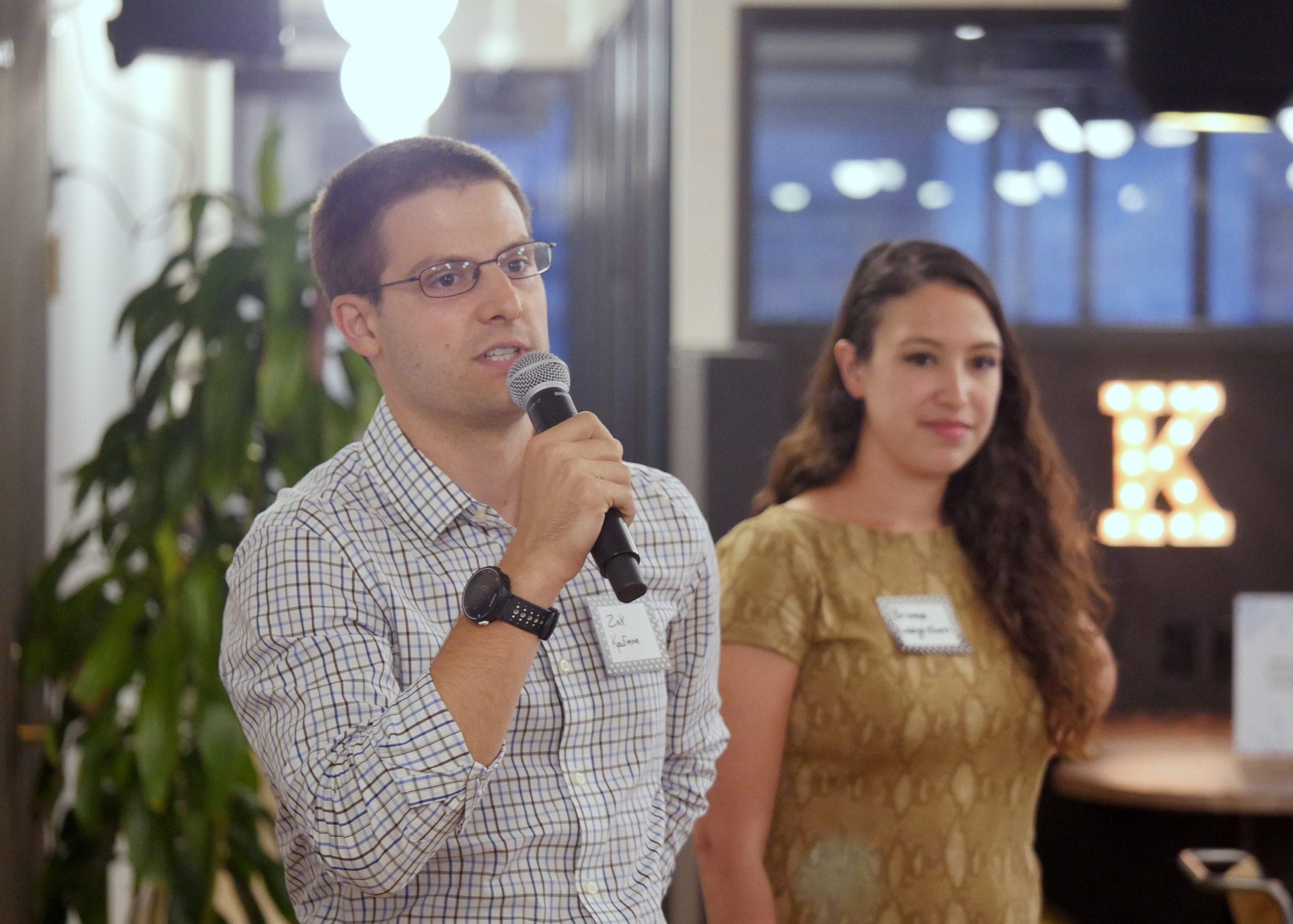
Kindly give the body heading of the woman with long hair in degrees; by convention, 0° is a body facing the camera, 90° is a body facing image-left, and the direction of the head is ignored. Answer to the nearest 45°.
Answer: approximately 315°

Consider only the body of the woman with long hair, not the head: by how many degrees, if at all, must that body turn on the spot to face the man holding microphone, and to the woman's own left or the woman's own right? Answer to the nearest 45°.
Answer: approximately 90° to the woman's own right

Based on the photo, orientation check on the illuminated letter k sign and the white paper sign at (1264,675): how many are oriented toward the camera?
2

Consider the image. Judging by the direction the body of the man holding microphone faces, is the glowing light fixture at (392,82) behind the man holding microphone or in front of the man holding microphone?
behind

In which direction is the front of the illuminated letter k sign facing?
toward the camera

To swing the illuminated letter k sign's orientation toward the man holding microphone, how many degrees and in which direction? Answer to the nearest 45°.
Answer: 0° — it already faces them

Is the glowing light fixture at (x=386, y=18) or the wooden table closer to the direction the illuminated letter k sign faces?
the wooden table

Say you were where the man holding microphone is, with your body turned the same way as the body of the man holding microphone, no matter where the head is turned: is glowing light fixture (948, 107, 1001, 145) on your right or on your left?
on your left

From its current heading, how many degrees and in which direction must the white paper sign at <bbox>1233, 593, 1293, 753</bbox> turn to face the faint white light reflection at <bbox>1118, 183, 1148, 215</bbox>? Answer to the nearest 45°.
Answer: approximately 180°

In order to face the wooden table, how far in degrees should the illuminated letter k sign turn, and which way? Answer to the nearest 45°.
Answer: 0° — it already faces it

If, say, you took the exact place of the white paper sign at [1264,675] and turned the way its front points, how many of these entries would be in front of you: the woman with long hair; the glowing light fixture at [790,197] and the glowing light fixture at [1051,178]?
1

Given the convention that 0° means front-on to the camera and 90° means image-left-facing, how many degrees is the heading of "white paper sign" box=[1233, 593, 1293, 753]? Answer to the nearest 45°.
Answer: approximately 0°

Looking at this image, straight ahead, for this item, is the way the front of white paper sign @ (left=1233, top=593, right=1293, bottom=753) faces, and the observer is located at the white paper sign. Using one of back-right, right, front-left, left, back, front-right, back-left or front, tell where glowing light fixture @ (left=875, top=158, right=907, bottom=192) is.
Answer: back-right

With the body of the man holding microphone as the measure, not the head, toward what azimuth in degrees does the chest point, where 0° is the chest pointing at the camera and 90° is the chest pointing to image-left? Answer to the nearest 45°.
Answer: approximately 315°

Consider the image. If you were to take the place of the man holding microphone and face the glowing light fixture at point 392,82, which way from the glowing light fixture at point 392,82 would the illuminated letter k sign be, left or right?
right

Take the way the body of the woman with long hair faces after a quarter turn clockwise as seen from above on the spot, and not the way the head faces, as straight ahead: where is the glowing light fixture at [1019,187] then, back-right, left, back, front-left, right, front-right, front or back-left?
back-right

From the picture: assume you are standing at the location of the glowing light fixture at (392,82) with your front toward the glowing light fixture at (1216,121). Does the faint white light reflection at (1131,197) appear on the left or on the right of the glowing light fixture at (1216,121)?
left
